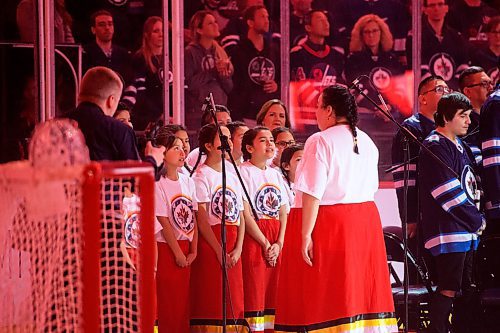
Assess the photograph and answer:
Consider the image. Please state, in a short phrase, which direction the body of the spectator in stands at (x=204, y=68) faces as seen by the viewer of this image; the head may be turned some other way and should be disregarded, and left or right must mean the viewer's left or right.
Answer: facing the viewer and to the right of the viewer

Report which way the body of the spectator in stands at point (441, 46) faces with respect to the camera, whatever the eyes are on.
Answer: toward the camera

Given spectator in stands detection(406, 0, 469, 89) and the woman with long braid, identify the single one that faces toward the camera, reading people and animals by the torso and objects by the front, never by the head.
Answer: the spectator in stands

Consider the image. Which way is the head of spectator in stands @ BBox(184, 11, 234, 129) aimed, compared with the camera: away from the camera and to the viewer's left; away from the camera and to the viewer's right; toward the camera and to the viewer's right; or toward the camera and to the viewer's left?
toward the camera and to the viewer's right

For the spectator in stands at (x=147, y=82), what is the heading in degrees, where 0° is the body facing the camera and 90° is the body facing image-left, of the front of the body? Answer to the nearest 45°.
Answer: approximately 315°

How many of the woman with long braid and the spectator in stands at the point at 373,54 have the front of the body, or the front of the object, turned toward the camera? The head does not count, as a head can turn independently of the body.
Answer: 1

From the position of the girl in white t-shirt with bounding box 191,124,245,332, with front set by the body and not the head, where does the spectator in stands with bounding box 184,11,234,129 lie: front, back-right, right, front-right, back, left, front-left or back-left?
back-left

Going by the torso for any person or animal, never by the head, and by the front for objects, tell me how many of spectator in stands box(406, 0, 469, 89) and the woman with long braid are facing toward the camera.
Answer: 1

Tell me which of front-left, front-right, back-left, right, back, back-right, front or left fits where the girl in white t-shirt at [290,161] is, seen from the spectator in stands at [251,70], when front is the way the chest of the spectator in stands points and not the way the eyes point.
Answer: front-right

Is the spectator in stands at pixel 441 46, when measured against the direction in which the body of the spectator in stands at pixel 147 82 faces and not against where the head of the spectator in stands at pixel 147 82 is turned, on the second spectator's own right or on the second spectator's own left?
on the second spectator's own left

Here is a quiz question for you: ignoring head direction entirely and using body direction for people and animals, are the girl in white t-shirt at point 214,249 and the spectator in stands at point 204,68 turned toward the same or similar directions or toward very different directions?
same or similar directions

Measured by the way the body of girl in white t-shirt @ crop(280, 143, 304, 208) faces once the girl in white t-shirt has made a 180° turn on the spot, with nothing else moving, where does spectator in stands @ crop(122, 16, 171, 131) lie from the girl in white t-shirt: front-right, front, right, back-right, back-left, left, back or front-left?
front

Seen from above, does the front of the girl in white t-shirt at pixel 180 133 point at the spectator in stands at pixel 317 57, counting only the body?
no

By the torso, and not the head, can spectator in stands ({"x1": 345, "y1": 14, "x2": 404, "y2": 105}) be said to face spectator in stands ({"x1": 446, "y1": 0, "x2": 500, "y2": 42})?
no

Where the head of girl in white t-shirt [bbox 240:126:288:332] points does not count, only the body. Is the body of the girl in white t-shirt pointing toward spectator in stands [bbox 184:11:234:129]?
no

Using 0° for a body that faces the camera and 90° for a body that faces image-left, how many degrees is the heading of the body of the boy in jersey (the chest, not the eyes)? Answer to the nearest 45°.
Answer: approximately 315°

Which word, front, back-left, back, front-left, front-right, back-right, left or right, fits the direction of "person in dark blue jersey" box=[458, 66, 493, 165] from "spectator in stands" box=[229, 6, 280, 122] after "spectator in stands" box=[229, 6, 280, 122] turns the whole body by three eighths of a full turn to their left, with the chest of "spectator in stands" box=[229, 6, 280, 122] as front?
back-right

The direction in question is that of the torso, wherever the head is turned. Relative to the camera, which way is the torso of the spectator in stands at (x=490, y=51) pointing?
toward the camera

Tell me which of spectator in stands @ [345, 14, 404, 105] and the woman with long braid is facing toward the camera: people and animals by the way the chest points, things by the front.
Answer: the spectator in stands

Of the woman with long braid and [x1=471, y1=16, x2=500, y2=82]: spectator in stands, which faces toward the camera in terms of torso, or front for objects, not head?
the spectator in stands

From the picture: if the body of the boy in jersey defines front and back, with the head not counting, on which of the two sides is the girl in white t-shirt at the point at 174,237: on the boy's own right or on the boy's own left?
on the boy's own right

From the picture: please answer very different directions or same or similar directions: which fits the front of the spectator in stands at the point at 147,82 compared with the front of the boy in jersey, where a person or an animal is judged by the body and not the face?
same or similar directions

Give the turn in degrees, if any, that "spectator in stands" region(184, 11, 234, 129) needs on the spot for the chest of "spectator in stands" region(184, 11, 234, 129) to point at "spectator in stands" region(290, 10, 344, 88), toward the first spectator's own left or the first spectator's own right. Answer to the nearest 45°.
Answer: approximately 45° to the first spectator's own left

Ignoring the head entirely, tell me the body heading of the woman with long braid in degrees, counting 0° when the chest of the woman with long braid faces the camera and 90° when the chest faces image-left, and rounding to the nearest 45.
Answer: approximately 135°
